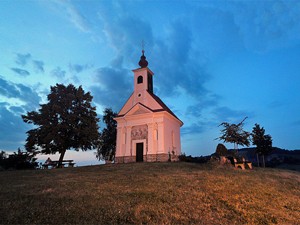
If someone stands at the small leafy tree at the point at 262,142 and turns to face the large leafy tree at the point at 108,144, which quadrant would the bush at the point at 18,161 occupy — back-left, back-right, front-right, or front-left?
front-left

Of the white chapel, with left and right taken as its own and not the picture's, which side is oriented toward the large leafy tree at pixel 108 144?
right

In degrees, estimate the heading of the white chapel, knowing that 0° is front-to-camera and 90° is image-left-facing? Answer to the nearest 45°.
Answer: approximately 45°

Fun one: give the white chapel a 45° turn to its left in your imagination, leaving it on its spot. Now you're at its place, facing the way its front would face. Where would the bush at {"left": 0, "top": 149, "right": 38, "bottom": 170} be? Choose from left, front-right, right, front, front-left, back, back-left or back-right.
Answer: right

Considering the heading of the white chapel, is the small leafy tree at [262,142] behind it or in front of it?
behind

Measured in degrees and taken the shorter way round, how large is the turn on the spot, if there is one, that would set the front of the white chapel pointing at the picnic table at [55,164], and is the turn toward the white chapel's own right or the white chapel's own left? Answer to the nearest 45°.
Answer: approximately 45° to the white chapel's own right
